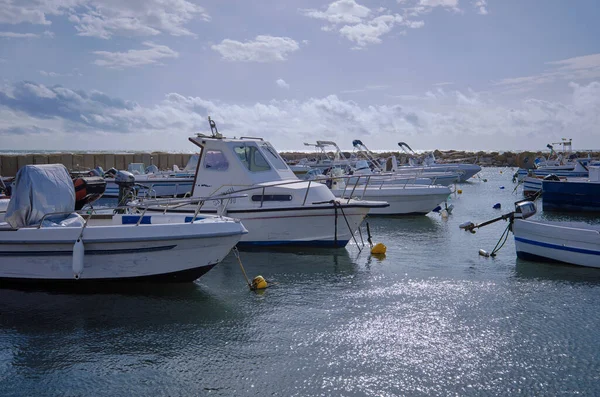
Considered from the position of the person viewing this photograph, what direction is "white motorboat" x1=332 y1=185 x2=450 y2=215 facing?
facing to the right of the viewer

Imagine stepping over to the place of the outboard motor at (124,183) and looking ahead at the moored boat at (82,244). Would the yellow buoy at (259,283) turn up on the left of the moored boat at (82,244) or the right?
left

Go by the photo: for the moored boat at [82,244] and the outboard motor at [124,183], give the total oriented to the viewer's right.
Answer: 2

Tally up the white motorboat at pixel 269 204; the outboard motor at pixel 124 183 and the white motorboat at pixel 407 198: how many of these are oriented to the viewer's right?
3

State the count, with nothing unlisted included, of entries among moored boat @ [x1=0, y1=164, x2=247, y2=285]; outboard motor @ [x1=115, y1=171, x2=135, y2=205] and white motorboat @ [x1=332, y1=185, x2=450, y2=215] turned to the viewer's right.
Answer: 3

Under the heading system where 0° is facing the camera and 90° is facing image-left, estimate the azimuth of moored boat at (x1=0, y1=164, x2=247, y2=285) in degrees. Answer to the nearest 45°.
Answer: approximately 270°

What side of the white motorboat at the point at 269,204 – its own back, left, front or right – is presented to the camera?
right

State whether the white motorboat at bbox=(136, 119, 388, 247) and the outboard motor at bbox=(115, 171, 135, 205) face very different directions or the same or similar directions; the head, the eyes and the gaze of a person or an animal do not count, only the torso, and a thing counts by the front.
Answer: same or similar directions

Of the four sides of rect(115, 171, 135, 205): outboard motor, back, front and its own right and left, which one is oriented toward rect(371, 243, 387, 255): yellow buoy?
front

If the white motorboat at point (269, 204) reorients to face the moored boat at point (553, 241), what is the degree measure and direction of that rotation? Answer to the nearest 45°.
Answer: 0° — it already faces it

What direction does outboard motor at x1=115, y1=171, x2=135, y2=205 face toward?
to the viewer's right

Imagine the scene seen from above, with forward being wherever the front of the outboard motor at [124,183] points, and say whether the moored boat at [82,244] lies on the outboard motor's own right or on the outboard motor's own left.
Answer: on the outboard motor's own right

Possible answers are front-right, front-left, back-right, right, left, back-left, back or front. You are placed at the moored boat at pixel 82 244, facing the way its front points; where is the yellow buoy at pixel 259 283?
front

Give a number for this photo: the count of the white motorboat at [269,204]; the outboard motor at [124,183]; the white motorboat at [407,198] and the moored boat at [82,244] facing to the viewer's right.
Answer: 4

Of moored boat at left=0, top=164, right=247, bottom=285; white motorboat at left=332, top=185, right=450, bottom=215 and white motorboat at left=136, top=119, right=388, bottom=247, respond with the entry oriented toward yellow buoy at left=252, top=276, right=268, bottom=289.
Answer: the moored boat

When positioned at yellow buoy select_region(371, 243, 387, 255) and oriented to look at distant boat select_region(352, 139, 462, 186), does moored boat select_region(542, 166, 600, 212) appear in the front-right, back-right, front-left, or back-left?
front-right
